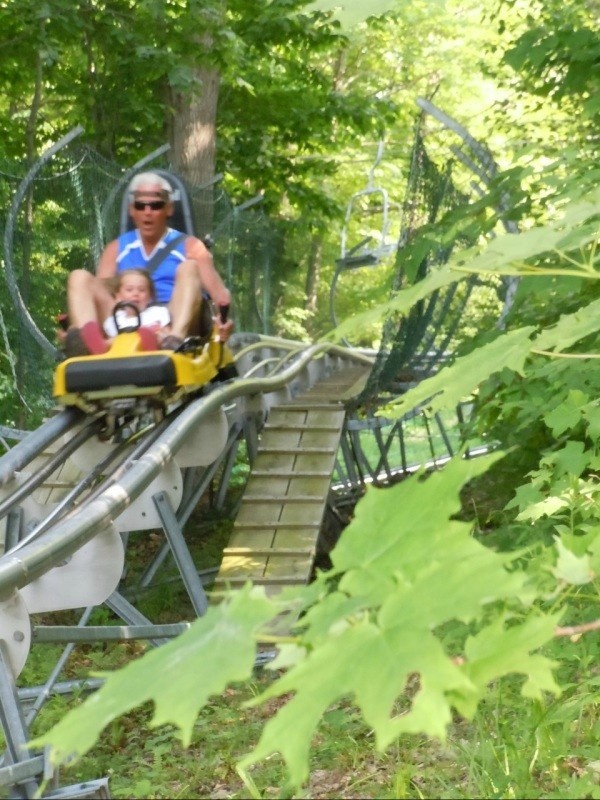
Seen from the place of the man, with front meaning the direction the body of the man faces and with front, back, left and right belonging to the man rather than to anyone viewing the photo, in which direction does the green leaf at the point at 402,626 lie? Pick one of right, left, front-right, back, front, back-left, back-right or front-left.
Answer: front

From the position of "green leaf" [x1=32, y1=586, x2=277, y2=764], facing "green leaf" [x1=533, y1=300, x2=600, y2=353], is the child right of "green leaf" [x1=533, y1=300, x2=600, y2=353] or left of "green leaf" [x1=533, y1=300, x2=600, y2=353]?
left

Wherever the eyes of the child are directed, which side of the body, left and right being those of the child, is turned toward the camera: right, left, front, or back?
front

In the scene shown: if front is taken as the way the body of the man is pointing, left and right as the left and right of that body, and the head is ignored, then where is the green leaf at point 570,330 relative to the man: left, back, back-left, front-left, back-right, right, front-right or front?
front

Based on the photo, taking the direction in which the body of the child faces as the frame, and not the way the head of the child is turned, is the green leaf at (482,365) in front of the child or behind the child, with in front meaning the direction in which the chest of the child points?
in front

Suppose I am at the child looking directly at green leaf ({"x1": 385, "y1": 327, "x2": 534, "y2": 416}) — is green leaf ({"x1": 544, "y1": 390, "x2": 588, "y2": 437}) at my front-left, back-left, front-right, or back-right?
front-left

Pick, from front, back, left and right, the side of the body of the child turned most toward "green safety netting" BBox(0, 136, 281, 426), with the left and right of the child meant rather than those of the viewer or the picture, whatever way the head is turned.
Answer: back

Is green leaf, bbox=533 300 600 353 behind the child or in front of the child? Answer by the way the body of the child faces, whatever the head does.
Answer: in front

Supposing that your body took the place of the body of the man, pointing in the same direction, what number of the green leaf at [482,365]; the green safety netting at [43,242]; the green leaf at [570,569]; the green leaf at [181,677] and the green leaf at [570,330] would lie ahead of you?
4

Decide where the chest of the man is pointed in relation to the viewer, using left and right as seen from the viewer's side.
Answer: facing the viewer

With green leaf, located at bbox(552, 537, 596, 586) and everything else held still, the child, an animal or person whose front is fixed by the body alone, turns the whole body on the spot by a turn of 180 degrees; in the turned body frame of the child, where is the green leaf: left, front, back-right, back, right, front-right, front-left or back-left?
back

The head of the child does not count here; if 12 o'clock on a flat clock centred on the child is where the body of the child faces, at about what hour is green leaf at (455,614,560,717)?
The green leaf is roughly at 12 o'clock from the child.

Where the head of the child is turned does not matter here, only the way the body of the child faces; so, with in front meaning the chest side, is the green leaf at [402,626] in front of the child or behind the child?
in front
